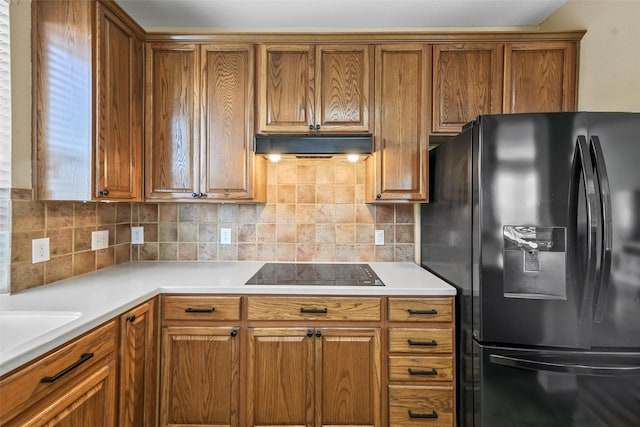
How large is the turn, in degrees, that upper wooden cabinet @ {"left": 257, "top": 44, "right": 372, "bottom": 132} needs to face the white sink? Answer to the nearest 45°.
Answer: approximately 45° to its right

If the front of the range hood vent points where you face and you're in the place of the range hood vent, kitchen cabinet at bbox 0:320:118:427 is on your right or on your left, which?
on your right

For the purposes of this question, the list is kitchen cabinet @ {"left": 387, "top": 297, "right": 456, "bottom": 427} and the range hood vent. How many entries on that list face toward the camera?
2

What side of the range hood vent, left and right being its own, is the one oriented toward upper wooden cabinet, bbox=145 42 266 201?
right

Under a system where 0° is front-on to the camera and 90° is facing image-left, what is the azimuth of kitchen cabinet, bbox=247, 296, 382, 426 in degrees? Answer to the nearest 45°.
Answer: approximately 0°

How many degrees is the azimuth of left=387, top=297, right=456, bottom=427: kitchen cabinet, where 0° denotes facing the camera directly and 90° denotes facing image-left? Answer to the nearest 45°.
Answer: approximately 0°
